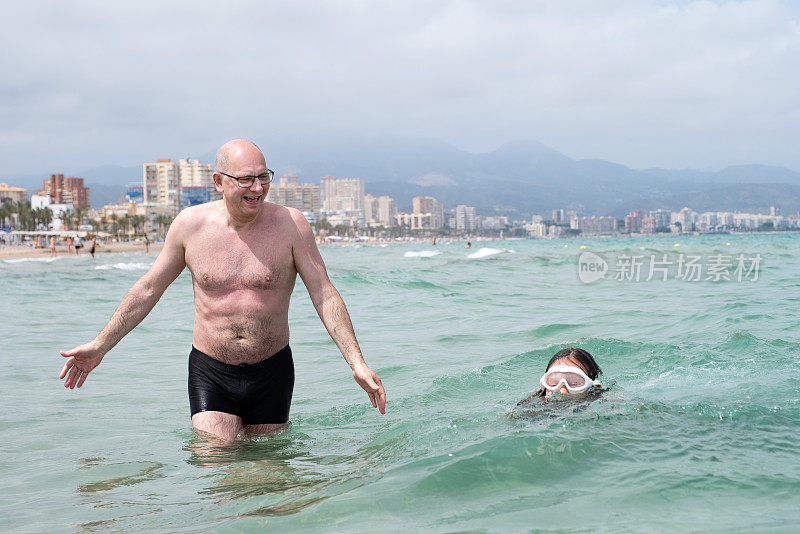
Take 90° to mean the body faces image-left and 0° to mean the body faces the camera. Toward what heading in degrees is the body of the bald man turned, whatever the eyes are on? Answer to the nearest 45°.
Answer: approximately 0°

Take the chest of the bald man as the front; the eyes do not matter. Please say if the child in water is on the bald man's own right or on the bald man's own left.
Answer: on the bald man's own left
